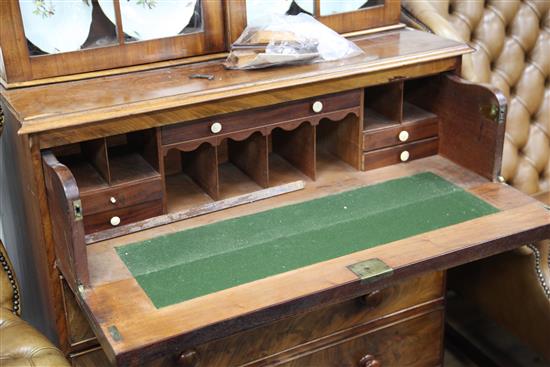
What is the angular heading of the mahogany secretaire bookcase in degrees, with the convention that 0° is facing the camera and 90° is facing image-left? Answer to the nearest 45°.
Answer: approximately 315°

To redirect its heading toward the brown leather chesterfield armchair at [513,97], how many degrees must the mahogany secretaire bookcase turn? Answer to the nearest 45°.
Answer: approximately 90° to its left
